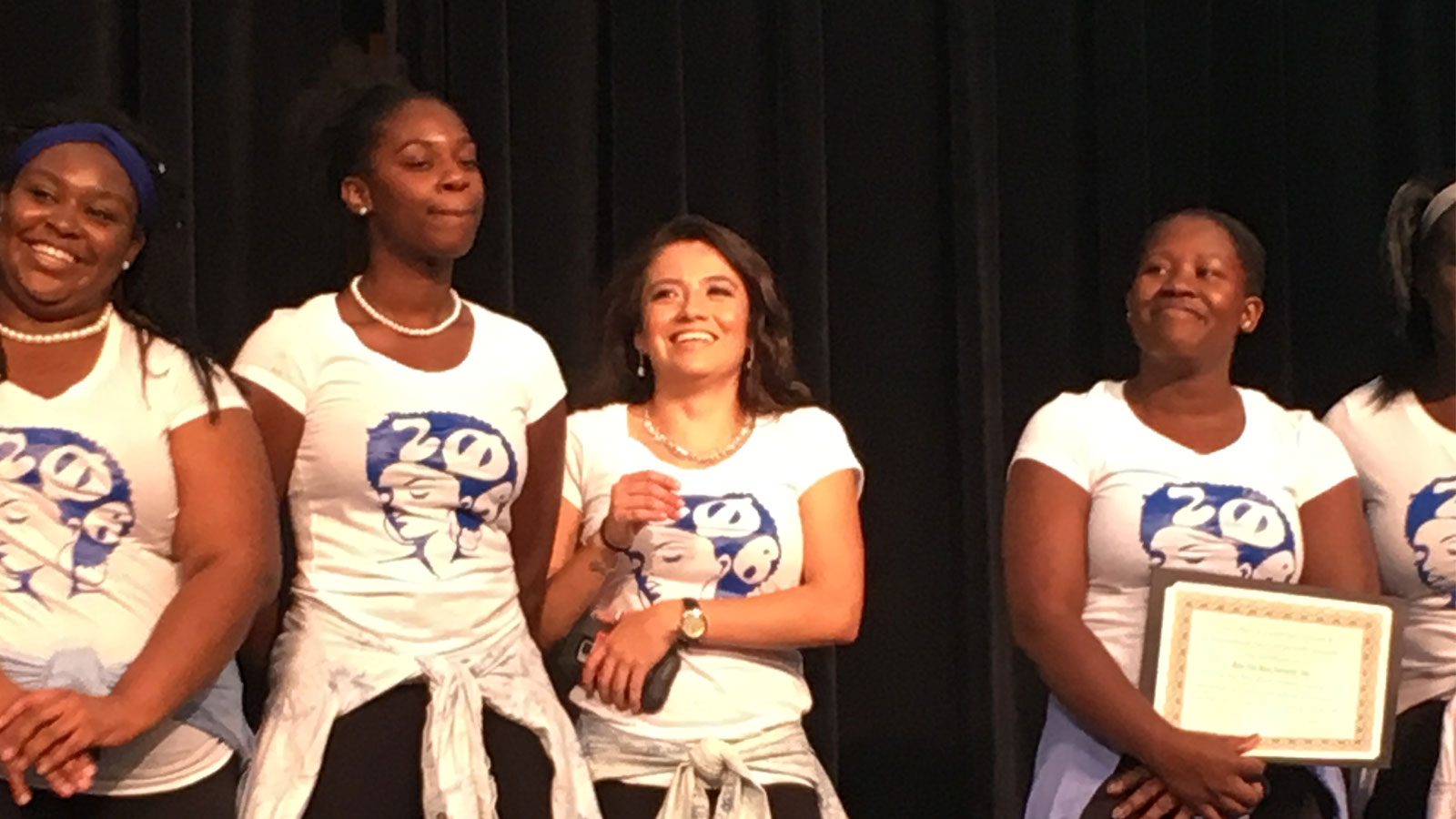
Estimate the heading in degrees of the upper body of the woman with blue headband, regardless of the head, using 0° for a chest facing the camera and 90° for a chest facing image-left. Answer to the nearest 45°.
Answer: approximately 45°

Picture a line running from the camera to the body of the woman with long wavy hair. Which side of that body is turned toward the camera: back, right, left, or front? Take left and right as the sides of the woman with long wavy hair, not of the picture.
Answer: front

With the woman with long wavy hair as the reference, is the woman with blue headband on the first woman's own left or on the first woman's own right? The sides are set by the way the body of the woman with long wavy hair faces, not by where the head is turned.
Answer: on the first woman's own right

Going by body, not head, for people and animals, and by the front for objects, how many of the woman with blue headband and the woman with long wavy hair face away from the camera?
0

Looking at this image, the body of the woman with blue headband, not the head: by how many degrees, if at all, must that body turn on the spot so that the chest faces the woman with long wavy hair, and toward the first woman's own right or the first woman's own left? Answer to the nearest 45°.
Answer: approximately 135° to the first woman's own left

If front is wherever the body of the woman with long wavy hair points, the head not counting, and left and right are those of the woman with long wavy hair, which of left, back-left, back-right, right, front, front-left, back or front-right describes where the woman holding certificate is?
left

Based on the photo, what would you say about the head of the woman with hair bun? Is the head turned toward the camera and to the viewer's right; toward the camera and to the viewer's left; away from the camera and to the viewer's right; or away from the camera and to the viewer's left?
toward the camera and to the viewer's right

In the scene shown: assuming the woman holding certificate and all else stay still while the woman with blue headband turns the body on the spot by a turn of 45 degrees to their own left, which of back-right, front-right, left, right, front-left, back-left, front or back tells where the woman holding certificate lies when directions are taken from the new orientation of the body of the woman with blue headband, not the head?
left
